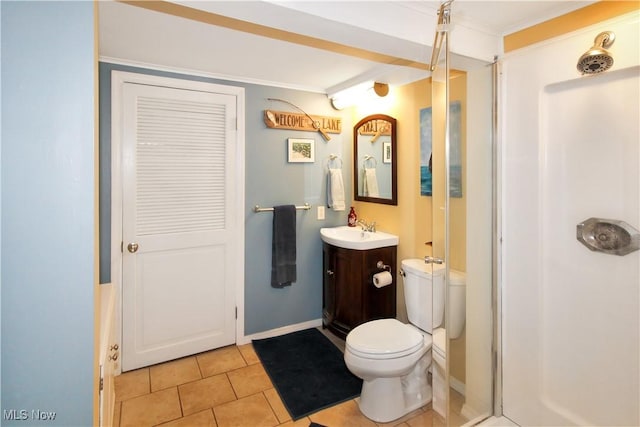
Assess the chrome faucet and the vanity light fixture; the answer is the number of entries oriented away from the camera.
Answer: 0

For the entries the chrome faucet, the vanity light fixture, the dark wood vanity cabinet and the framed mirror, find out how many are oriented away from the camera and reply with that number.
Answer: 0

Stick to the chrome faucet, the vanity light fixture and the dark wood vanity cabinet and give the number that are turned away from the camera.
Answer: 0

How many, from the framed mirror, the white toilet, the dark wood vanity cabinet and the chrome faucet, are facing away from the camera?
0

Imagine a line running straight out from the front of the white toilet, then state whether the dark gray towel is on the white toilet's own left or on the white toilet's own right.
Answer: on the white toilet's own right

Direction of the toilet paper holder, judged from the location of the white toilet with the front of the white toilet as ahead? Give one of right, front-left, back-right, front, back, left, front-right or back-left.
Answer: back-right

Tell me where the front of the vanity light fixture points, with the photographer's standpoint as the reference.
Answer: facing the viewer and to the left of the viewer

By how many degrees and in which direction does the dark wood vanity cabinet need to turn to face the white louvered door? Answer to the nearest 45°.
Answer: approximately 45° to its right

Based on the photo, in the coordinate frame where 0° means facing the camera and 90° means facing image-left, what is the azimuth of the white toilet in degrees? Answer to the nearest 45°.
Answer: approximately 45°

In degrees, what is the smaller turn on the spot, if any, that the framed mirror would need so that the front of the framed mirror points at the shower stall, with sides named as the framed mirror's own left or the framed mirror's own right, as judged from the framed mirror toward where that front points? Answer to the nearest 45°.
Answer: approximately 90° to the framed mirror's own left

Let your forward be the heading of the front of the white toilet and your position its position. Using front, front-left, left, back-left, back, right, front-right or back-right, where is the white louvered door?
front-right

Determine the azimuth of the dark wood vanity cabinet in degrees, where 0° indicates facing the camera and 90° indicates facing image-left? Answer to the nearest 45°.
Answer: approximately 45°
